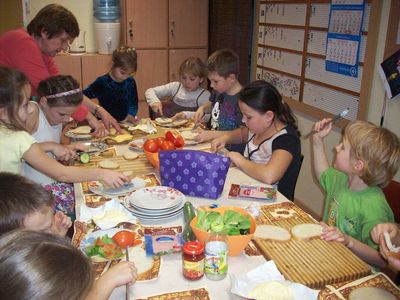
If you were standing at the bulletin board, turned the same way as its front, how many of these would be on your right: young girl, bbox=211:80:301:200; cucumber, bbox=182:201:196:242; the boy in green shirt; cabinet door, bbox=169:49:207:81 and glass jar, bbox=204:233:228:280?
1

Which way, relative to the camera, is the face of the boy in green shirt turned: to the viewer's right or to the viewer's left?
to the viewer's left

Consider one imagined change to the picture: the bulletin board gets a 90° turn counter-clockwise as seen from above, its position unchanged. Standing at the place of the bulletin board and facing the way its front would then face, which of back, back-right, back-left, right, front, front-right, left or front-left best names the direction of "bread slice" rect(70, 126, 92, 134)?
right

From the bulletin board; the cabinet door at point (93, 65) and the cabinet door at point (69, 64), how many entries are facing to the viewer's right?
0

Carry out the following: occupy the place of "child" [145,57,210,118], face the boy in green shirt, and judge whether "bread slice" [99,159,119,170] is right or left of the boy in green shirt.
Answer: right

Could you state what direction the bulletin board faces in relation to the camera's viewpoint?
facing the viewer and to the left of the viewer

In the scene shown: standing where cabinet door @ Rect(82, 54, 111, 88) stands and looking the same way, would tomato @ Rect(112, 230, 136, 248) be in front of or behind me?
in front

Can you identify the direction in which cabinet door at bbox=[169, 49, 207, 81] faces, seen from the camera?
facing the viewer

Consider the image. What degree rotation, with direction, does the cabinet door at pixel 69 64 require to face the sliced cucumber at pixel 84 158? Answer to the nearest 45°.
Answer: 0° — it already faces it

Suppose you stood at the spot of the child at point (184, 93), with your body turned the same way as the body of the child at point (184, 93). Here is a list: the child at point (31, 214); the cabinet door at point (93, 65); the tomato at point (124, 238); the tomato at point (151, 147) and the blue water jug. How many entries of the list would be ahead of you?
3

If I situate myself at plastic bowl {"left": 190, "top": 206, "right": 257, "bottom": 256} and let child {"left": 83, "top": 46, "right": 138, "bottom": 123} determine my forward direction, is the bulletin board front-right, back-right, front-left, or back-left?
front-right

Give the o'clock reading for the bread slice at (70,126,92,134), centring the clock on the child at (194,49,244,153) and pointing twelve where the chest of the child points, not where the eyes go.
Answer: The bread slice is roughly at 1 o'clock from the child.

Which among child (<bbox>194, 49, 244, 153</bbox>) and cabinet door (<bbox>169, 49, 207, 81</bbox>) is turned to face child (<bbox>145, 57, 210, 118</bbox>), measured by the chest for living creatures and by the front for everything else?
the cabinet door

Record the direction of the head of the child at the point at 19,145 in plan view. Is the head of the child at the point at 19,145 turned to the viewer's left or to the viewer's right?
to the viewer's right

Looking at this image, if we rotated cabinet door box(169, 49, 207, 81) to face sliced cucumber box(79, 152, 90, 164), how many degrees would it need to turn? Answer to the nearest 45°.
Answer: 0° — it already faces it

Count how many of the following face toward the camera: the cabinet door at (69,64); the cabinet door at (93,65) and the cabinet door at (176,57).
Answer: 3

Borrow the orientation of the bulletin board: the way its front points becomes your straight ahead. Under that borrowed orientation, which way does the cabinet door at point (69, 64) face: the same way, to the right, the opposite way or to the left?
to the left

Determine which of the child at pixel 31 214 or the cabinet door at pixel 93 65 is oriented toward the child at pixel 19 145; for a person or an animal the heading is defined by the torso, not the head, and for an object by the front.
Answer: the cabinet door
